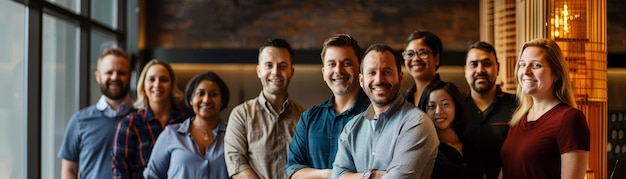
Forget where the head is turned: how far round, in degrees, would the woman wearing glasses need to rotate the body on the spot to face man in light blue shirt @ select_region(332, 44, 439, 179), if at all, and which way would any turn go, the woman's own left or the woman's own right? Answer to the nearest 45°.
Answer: approximately 45° to the woman's own left

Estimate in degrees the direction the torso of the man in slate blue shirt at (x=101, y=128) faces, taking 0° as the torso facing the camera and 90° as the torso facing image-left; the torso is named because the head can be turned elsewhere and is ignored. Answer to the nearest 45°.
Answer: approximately 0°

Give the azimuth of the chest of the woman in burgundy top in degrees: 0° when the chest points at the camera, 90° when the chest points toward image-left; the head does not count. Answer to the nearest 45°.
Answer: approximately 45°
